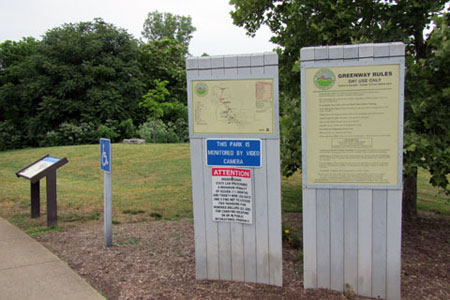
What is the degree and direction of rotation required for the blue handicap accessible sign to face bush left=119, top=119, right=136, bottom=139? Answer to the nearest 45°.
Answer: approximately 135° to its right

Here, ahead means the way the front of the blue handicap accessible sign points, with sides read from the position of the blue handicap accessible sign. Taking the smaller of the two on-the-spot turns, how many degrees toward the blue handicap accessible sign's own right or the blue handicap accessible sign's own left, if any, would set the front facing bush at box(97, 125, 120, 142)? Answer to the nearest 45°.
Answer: approximately 135° to the blue handicap accessible sign's own right

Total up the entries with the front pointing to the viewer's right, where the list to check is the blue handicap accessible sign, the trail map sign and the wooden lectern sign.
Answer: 0

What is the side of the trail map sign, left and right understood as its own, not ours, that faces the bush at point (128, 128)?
back

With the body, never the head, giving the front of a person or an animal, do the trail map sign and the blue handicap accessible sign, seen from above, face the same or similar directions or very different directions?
same or similar directions

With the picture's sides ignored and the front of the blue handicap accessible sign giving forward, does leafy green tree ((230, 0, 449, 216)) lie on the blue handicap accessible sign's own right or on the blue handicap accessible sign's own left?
on the blue handicap accessible sign's own left

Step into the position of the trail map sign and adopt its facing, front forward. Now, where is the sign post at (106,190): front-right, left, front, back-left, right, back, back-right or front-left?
back-right

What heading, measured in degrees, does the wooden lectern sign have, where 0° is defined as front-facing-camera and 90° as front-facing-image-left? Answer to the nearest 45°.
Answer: approximately 45°

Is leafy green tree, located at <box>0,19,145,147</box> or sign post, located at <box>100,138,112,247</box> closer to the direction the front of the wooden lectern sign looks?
the sign post

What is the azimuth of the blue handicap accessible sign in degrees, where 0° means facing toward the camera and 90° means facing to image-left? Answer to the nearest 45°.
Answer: approximately 45°

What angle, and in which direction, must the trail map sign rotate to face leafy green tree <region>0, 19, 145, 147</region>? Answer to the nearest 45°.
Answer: approximately 135° to its right

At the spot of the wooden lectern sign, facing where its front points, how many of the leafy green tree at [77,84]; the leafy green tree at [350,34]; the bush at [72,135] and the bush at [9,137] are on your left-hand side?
1

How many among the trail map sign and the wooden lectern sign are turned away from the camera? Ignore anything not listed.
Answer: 0

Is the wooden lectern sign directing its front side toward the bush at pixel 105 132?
no

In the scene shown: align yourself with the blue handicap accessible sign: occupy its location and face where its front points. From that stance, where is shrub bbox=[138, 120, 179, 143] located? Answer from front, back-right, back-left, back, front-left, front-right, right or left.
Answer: back-right

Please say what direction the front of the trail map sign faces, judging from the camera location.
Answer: facing the viewer
